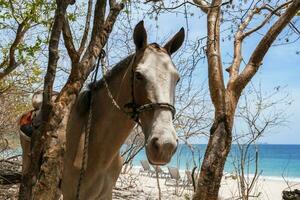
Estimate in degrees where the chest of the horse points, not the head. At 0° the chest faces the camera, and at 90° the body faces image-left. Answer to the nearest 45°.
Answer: approximately 315°
